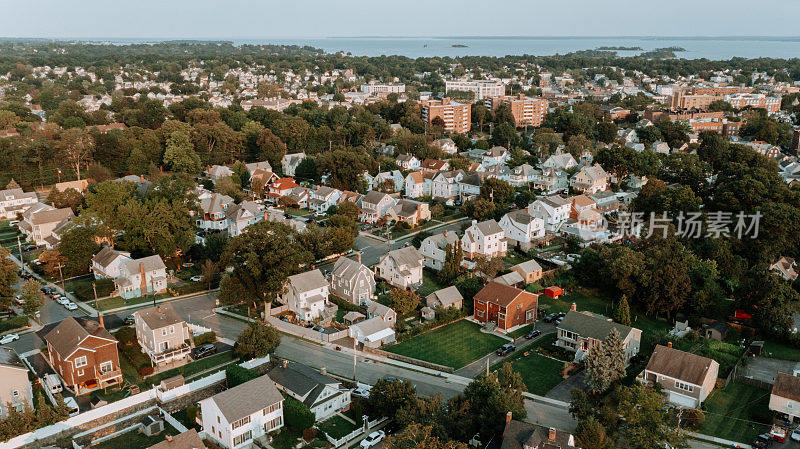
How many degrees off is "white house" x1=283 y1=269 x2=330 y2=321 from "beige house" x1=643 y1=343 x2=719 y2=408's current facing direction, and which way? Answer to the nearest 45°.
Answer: approximately 45° to its right

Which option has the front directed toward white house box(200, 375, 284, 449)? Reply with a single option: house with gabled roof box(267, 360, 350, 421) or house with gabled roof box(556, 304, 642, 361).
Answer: house with gabled roof box(556, 304, 642, 361)

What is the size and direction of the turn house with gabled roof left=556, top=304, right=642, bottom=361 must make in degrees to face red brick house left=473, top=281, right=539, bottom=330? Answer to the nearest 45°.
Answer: approximately 90° to its right

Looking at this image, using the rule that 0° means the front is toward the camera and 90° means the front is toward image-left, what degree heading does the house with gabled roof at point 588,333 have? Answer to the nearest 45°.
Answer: approximately 45°

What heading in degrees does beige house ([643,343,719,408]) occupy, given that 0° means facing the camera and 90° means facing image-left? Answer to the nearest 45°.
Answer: approximately 45°

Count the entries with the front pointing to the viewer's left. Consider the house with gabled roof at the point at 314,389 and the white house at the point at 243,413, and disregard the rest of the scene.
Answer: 0

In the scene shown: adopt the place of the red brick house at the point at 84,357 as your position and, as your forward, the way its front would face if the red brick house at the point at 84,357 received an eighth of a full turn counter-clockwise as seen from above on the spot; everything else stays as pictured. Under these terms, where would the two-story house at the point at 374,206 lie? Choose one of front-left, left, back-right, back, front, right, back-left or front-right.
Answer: right

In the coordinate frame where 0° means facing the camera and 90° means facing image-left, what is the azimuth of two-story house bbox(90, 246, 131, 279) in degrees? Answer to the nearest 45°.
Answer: approximately 45°
